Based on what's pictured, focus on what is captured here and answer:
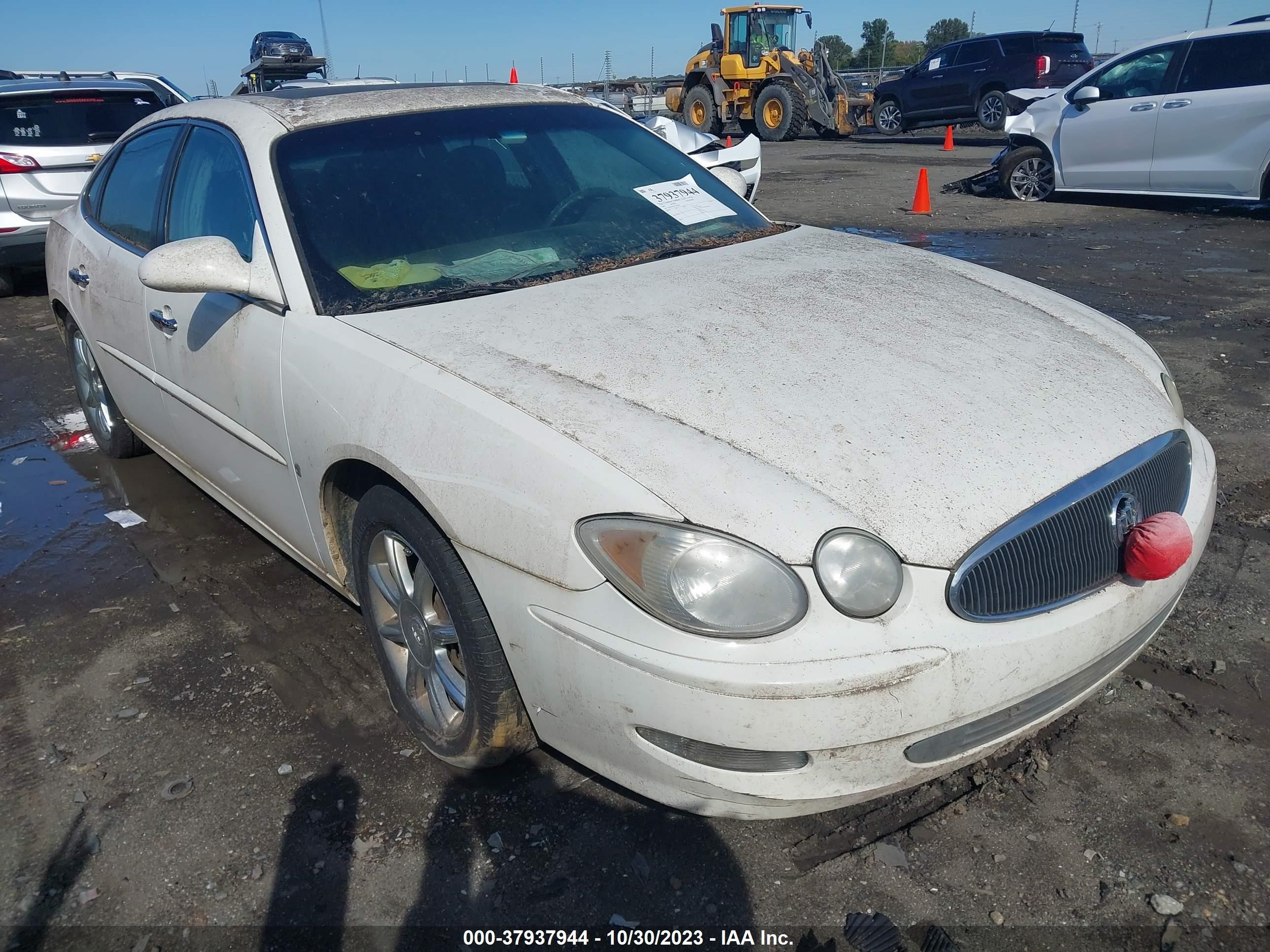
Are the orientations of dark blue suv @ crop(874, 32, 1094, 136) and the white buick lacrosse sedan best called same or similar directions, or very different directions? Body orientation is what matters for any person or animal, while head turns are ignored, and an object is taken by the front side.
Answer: very different directions

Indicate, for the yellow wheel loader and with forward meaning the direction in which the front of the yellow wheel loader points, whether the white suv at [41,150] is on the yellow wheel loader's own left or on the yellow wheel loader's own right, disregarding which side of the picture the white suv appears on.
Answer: on the yellow wheel loader's own right

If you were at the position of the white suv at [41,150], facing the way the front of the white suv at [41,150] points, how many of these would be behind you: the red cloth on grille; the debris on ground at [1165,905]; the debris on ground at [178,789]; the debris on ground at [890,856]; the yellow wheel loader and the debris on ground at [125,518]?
5

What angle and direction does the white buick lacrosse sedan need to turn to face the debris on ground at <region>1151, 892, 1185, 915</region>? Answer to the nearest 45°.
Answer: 0° — it already faces it

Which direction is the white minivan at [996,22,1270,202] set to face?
to the viewer's left

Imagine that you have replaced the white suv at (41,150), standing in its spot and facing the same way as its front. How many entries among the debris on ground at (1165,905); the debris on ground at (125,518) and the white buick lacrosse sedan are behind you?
3

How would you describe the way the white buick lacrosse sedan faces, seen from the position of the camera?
facing the viewer and to the right of the viewer

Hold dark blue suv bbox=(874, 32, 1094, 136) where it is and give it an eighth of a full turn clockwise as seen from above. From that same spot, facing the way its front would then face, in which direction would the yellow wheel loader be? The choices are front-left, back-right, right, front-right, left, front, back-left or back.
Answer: left

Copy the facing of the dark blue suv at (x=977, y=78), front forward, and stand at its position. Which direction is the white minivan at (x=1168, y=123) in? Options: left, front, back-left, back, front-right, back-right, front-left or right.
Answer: back-left

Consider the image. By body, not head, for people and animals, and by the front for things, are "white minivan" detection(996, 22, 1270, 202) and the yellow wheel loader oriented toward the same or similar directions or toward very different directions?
very different directions

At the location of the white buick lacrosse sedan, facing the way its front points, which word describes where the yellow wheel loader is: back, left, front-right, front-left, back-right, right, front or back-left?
back-left

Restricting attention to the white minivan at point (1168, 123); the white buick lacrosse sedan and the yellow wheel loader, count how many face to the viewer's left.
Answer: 1

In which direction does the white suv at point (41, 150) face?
away from the camera

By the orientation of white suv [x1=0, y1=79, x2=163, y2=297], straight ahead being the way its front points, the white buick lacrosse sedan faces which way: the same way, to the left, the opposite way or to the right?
the opposite way
